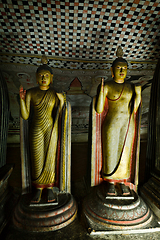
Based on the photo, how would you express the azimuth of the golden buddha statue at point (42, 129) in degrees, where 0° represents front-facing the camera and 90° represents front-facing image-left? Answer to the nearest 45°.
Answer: approximately 0°

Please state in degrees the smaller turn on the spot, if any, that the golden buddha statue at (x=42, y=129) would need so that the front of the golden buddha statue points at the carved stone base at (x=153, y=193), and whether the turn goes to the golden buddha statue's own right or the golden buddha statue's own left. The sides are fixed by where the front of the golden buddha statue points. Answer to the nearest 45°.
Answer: approximately 90° to the golden buddha statue's own left

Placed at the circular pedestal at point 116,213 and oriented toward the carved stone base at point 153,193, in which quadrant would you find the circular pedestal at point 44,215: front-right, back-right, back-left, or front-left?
back-left

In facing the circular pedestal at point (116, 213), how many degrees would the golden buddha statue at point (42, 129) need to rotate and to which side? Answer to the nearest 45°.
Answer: approximately 45° to its left

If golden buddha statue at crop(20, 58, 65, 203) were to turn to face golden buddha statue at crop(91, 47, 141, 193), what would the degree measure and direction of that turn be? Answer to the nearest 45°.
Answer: approximately 90° to its left
